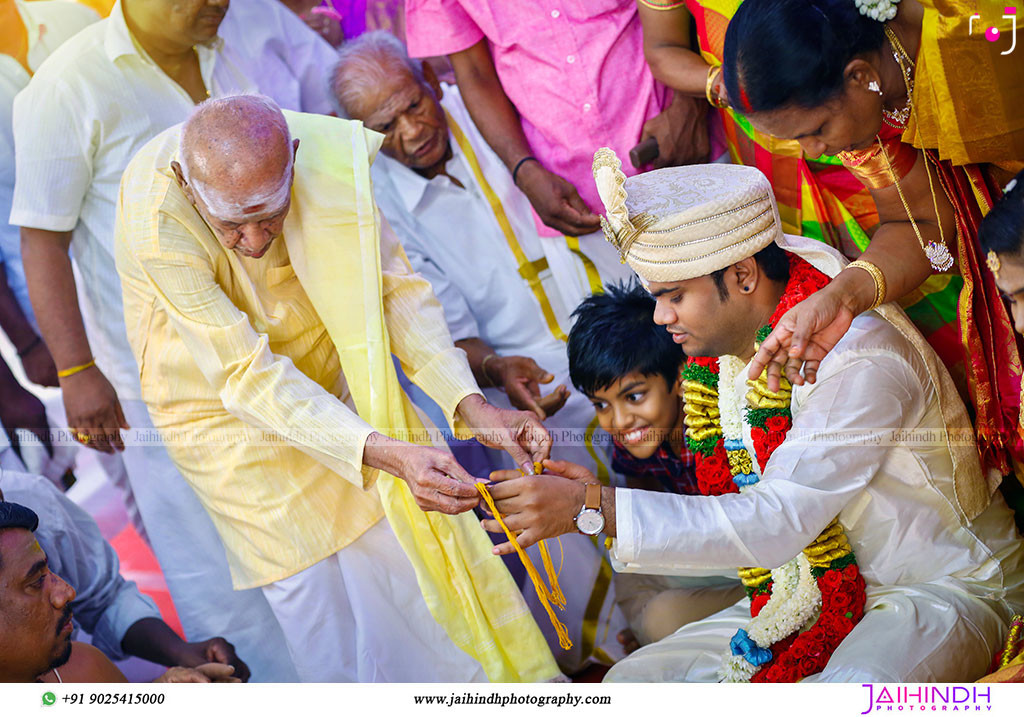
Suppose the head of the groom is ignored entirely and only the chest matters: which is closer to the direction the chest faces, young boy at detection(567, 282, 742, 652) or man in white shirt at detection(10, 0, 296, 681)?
the man in white shirt

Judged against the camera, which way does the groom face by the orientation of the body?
to the viewer's left

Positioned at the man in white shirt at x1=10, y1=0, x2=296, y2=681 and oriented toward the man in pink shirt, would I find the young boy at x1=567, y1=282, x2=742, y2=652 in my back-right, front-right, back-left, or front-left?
front-right

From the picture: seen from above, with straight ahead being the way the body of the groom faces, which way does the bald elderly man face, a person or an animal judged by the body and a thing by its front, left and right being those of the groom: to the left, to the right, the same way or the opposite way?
the opposite way

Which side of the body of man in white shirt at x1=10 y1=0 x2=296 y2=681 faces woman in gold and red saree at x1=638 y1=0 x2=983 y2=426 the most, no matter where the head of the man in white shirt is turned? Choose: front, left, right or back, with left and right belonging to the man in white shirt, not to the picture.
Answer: front

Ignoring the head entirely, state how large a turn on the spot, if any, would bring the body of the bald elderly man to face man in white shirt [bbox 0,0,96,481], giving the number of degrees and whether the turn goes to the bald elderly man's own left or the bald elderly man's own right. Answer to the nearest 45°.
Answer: approximately 180°

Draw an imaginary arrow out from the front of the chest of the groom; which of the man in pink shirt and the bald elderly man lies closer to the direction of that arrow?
the bald elderly man

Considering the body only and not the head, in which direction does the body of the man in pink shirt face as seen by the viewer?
toward the camera

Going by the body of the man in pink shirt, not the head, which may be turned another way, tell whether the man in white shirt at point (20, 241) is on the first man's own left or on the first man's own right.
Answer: on the first man's own right

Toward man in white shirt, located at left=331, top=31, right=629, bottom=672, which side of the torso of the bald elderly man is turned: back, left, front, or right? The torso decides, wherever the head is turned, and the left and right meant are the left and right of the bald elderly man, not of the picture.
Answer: left

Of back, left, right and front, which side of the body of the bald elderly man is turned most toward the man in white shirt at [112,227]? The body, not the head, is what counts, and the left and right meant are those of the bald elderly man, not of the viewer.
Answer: back

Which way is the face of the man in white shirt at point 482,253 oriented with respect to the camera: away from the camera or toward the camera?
toward the camera

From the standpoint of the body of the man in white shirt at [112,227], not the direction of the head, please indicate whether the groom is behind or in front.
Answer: in front

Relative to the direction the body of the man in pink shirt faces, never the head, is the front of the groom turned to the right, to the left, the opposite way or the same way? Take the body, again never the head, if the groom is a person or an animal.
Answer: to the right

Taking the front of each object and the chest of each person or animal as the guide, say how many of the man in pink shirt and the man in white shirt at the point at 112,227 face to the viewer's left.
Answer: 0

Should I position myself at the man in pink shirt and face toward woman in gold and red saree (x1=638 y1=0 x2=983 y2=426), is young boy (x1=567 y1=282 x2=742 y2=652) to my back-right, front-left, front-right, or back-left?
front-right

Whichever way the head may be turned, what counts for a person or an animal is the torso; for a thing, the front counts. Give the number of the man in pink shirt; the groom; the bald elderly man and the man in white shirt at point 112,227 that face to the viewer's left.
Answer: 1

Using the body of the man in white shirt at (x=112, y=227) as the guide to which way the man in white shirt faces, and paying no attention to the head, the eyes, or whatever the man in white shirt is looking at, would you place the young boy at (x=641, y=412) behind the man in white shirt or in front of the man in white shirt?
in front
